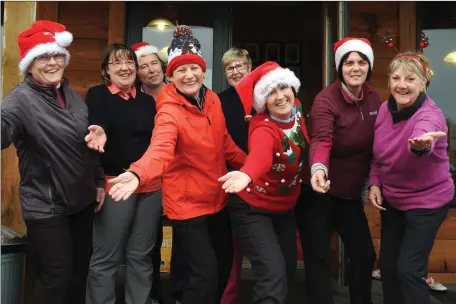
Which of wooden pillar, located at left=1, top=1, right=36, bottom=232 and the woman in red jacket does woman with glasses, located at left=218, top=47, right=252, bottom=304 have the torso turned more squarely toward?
the woman in red jacket

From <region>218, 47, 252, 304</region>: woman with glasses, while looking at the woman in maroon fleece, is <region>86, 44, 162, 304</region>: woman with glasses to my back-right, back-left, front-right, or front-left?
back-right

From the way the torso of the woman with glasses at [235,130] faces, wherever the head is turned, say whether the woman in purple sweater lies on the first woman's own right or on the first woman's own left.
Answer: on the first woman's own left

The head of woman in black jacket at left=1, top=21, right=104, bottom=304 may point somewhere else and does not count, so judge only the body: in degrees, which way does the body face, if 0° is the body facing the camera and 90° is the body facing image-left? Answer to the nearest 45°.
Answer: approximately 315°

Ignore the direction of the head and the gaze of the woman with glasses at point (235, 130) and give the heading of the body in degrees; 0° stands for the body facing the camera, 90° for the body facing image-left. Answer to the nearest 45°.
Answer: approximately 0°

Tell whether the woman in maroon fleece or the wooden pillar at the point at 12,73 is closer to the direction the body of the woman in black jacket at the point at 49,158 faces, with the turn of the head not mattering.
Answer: the woman in maroon fleece

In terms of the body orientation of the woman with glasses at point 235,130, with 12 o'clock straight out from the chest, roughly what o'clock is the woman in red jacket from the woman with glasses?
The woman in red jacket is roughly at 1 o'clock from the woman with glasses.

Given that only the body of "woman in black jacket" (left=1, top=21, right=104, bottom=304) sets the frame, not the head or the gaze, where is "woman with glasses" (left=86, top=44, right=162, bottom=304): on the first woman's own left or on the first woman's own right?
on the first woman's own left
